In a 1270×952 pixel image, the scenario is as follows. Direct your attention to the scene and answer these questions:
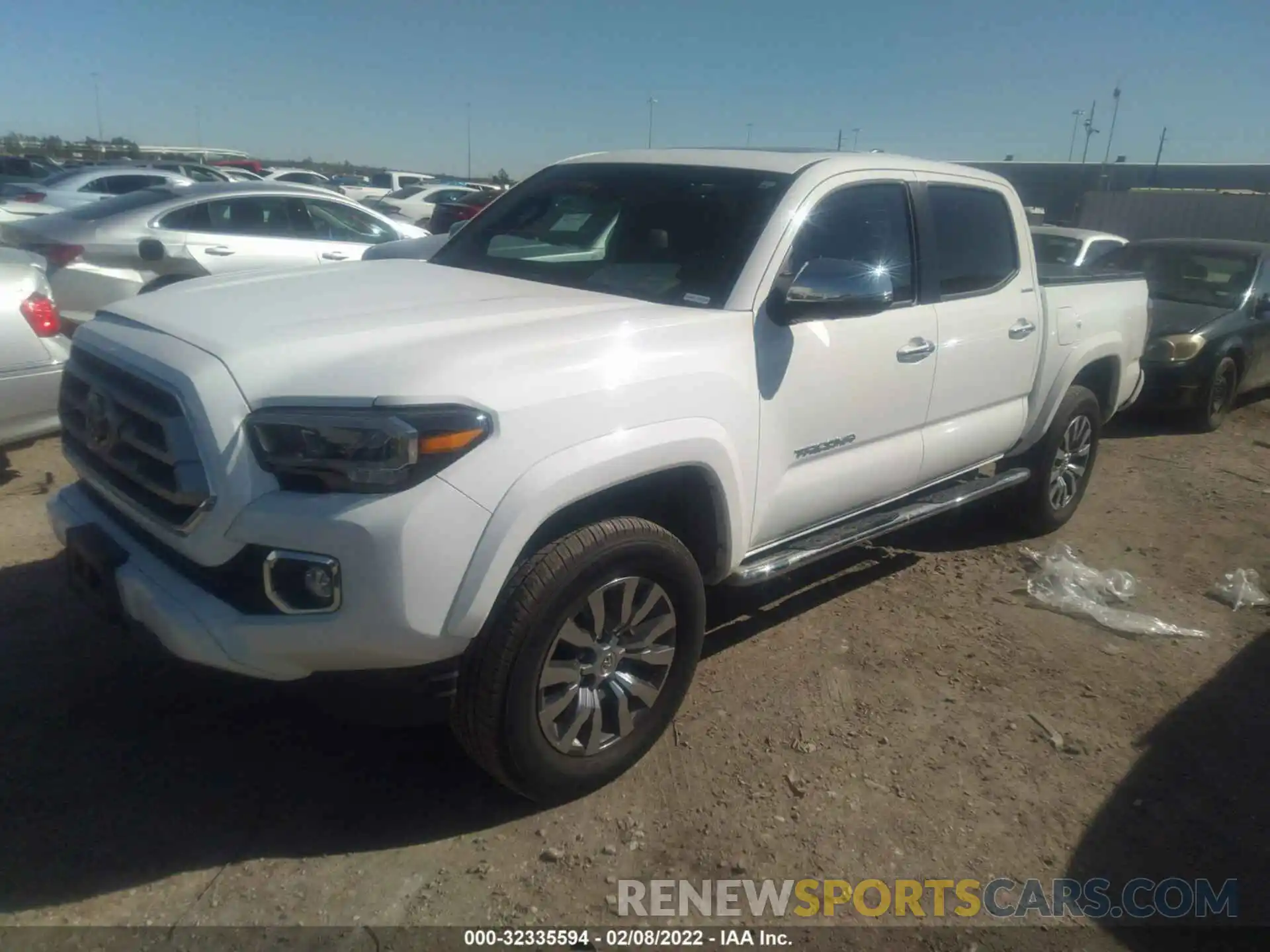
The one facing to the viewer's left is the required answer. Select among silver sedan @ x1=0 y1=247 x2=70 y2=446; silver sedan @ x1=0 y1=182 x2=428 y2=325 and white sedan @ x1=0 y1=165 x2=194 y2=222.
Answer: silver sedan @ x1=0 y1=247 x2=70 y2=446

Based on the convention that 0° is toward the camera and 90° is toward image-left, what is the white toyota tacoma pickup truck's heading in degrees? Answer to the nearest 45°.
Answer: approximately 45°

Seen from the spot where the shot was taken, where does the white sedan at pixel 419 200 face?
facing away from the viewer and to the right of the viewer

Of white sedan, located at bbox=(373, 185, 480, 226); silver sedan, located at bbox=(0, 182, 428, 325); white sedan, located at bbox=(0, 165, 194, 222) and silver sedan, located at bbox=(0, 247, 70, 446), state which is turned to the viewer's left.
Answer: silver sedan, located at bbox=(0, 247, 70, 446)

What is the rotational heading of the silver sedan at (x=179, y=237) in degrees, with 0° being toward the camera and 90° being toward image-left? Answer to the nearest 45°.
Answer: approximately 225°

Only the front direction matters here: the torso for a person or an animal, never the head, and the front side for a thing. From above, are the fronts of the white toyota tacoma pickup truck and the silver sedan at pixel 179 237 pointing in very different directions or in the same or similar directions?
very different directions

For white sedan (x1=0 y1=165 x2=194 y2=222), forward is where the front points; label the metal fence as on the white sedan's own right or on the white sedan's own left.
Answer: on the white sedan's own right

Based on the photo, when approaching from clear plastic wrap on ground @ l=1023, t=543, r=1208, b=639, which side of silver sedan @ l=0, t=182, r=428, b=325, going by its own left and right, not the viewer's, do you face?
right

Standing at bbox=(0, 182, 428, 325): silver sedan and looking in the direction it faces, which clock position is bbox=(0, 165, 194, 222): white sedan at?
The white sedan is roughly at 10 o'clock from the silver sedan.

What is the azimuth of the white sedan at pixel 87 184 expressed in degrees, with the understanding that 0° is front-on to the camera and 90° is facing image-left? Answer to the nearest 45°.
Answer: approximately 225°

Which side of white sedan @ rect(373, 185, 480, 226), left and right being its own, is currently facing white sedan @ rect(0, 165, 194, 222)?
back

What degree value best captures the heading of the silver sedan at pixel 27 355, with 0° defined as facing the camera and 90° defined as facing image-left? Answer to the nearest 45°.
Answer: approximately 90°
